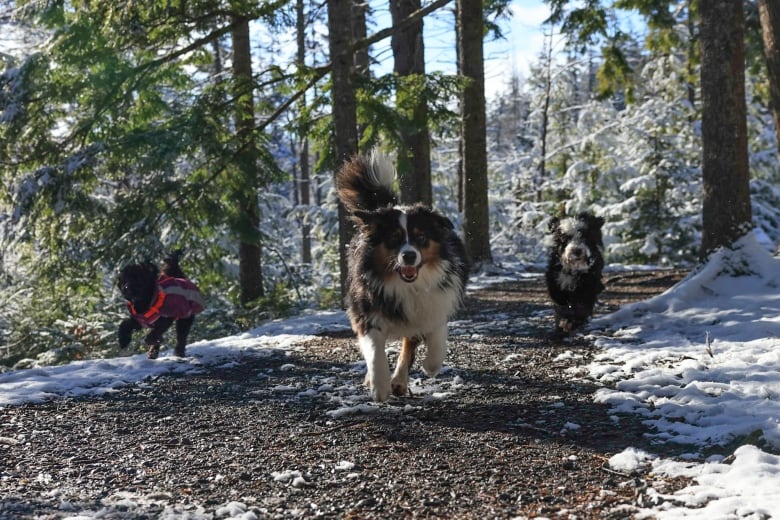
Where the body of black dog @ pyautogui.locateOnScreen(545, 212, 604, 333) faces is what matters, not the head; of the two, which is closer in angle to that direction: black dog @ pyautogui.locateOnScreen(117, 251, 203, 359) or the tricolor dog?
the tricolor dog

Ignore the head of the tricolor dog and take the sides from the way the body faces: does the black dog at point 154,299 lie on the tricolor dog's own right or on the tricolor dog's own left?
on the tricolor dog's own right

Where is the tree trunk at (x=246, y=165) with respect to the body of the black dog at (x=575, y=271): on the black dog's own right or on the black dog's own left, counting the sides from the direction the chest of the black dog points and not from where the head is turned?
on the black dog's own right

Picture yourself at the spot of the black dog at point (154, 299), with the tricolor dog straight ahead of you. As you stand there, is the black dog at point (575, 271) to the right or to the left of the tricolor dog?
left

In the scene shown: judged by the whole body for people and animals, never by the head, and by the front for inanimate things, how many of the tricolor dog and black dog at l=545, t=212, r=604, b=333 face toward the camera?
2

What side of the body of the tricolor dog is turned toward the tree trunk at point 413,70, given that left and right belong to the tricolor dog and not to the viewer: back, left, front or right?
back

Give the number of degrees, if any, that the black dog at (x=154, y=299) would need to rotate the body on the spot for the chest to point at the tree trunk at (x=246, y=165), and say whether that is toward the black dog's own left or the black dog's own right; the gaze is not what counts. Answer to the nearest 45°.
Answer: approximately 135° to the black dog's own right

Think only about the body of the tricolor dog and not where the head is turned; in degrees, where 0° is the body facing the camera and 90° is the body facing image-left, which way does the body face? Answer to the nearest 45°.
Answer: approximately 0°
